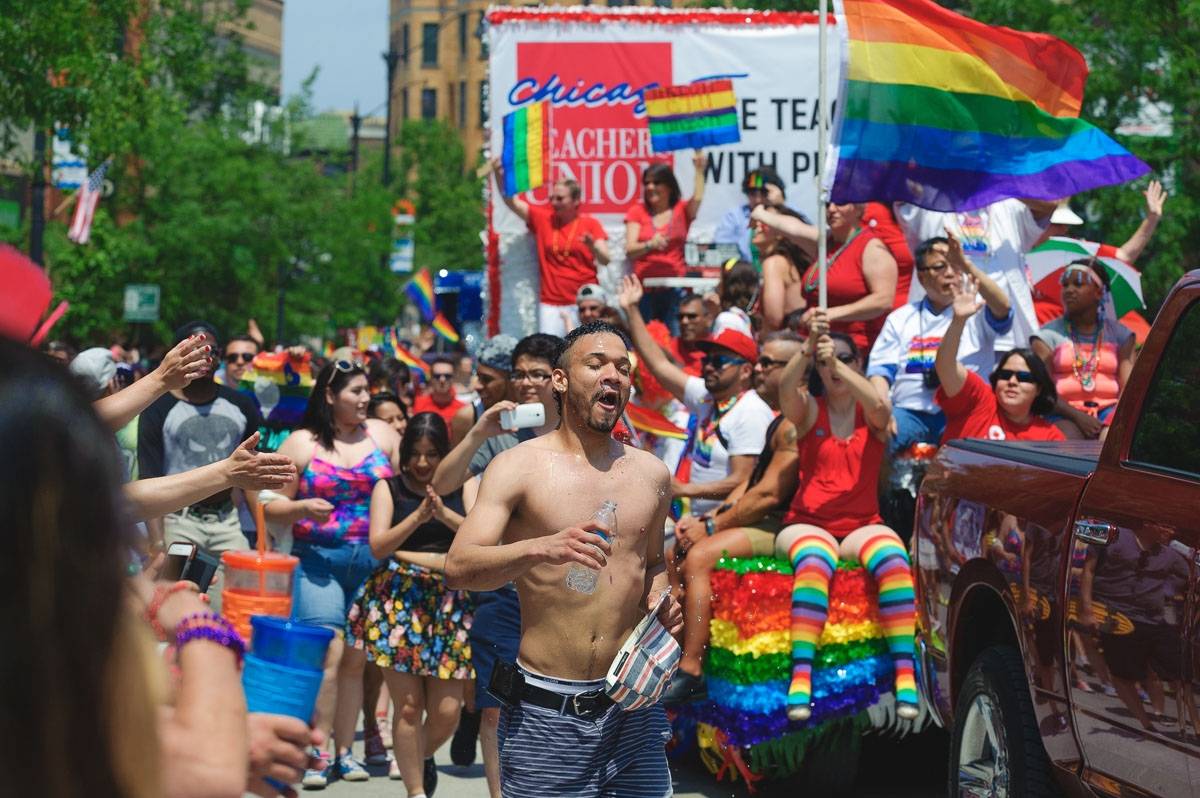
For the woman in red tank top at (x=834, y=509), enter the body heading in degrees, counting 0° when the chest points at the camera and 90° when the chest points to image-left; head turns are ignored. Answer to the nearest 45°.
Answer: approximately 0°

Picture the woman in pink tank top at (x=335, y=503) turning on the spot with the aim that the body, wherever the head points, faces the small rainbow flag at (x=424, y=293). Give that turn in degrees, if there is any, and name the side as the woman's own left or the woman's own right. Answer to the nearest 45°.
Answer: approximately 135° to the woman's own left

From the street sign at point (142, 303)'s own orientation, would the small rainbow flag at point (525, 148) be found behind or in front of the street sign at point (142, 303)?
in front

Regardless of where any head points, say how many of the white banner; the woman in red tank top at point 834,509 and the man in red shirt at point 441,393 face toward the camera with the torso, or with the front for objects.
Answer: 3

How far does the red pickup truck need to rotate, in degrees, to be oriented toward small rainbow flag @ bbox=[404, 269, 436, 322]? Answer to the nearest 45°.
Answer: approximately 180°

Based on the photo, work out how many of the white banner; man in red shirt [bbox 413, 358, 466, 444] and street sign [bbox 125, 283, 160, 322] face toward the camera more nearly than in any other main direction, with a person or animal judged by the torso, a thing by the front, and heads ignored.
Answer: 3

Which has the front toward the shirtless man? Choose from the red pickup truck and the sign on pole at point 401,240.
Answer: the sign on pole

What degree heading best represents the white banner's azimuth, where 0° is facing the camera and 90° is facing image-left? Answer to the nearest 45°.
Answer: approximately 0°

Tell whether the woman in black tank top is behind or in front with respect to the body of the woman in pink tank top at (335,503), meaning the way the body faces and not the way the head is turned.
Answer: in front
